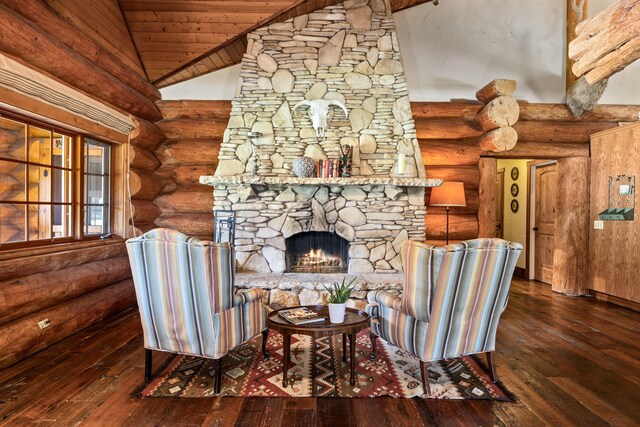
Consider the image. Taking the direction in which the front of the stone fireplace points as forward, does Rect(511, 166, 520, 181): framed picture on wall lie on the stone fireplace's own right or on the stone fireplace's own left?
on the stone fireplace's own left

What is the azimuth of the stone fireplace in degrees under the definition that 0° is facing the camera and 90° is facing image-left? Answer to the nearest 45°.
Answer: approximately 0°

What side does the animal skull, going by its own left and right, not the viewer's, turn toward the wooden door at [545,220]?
left

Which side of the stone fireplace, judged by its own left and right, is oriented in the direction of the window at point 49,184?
right

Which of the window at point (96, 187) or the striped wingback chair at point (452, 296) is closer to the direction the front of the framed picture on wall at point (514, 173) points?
the striped wingback chair
